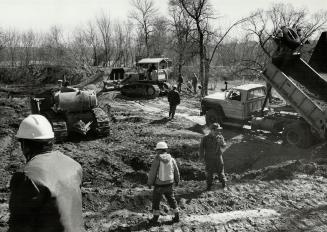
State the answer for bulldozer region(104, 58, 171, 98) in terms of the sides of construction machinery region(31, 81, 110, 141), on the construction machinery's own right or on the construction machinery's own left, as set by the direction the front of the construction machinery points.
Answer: on the construction machinery's own right

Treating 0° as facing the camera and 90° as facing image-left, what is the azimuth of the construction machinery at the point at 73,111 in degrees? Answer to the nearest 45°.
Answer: approximately 135°

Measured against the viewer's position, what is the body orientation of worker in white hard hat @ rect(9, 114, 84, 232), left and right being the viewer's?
facing away from the viewer and to the left of the viewer

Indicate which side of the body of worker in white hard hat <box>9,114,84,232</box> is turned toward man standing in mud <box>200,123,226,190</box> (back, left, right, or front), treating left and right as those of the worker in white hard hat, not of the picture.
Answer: right

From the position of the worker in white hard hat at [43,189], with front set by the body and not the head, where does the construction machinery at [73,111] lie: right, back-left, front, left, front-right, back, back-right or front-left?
front-right

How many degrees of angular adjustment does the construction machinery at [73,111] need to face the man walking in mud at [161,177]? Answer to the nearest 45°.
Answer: approximately 135° to its left

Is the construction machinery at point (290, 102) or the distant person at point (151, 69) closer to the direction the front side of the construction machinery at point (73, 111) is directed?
the distant person

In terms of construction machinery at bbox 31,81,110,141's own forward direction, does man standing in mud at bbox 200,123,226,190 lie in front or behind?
behind

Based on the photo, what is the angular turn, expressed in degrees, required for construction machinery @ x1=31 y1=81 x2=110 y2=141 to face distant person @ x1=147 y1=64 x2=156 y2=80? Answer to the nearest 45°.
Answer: approximately 90° to its right

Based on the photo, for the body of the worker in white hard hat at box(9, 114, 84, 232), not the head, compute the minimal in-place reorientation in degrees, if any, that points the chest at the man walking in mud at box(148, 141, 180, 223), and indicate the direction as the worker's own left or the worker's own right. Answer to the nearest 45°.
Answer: approximately 90° to the worker's own right

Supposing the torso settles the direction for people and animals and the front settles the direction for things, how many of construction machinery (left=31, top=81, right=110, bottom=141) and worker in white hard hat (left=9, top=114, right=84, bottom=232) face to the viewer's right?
0
